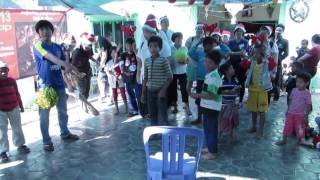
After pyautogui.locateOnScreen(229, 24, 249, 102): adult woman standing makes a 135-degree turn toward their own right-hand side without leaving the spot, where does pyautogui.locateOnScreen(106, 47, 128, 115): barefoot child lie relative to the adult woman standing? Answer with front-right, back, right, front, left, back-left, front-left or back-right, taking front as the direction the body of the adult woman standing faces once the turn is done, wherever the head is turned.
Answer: front-left

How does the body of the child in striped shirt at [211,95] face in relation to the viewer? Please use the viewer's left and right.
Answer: facing to the left of the viewer

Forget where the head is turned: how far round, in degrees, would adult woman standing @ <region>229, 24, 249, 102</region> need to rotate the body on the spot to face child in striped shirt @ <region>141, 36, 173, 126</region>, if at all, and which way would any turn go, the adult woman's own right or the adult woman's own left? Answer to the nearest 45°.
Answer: approximately 45° to the adult woman's own right

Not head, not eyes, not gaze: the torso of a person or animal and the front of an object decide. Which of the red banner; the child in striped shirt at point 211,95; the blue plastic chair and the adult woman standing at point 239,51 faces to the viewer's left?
the child in striped shirt

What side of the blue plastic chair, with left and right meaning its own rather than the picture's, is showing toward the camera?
back

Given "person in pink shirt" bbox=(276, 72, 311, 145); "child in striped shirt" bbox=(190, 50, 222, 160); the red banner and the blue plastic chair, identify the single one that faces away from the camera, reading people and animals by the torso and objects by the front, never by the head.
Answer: the blue plastic chair

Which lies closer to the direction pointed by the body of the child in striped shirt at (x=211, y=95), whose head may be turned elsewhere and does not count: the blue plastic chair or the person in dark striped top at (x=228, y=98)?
the blue plastic chair

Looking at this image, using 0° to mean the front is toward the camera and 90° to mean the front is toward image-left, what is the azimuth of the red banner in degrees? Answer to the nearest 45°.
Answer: approximately 0°

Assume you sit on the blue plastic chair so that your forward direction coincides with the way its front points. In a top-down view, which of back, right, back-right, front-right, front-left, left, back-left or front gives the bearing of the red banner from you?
front-left
